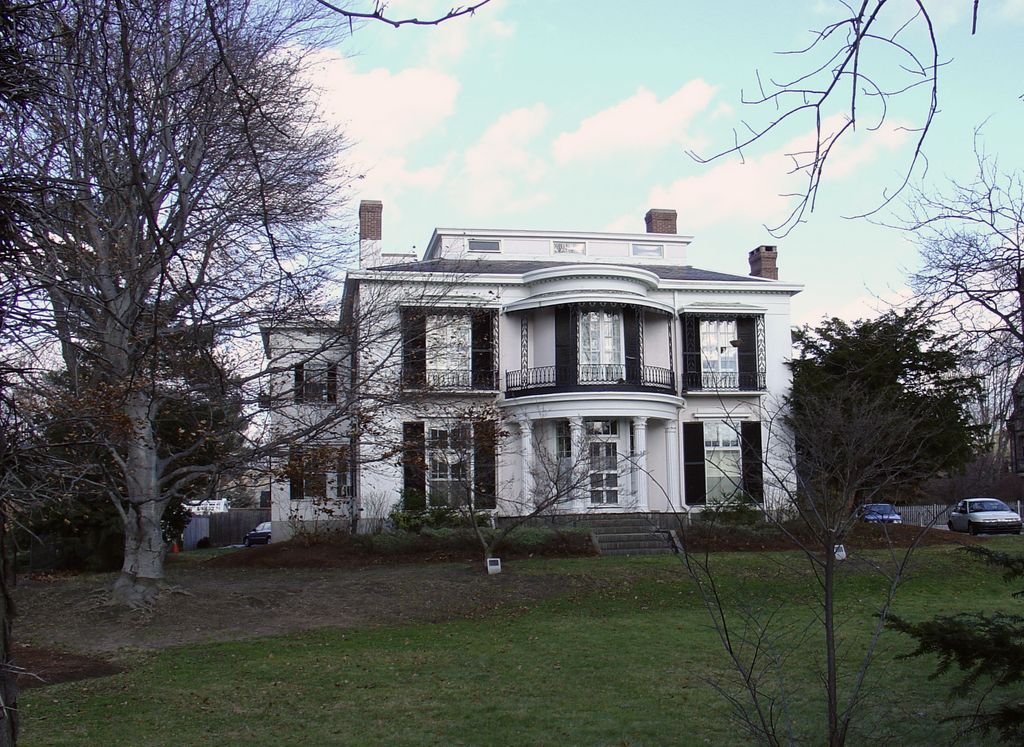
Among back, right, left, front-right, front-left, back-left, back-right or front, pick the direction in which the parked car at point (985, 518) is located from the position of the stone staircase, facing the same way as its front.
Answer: back-left

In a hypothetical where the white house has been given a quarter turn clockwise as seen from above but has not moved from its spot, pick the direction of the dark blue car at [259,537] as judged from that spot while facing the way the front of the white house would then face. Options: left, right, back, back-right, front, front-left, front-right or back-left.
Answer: front-right

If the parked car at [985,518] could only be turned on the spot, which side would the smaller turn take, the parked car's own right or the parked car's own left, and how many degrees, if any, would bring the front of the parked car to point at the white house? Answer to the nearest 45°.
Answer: approximately 90° to the parked car's own right

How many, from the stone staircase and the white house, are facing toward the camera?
2

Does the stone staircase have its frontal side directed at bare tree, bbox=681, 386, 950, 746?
yes

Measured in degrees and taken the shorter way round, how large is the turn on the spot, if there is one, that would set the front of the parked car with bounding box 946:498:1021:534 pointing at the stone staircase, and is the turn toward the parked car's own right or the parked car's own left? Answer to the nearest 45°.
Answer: approximately 90° to the parked car's own right

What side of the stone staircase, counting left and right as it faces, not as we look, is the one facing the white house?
back

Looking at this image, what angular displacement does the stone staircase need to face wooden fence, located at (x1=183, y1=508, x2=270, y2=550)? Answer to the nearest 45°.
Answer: approximately 135° to its right

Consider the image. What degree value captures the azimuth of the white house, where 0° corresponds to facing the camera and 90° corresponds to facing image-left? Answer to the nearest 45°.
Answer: approximately 0°

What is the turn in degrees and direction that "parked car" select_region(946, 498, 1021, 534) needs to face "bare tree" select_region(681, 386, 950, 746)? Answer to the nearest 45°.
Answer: approximately 45° to its right

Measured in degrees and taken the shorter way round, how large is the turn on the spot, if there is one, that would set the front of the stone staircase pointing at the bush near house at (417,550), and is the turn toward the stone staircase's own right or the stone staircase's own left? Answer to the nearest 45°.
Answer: approximately 90° to the stone staircase's own right
